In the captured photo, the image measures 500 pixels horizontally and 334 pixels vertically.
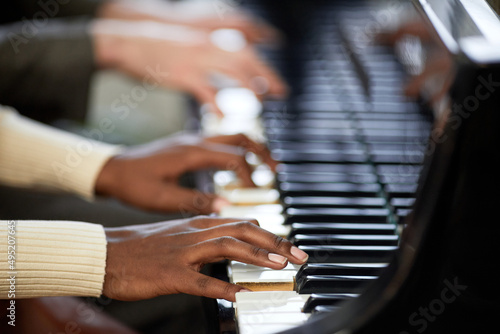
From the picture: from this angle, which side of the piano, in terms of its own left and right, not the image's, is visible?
left
